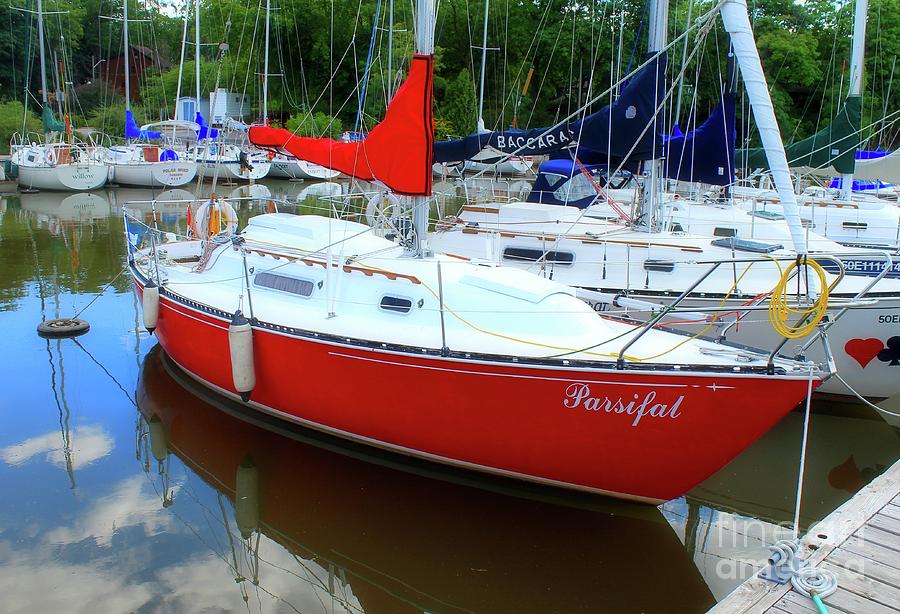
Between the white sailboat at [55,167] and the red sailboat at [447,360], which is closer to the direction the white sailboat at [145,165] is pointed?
the white sailboat

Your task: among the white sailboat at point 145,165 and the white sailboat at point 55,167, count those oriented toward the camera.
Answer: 0

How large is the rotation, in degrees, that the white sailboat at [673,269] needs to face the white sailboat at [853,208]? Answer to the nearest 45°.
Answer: approximately 90° to its left

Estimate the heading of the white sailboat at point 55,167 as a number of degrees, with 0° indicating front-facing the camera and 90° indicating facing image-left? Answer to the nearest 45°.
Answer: approximately 135°

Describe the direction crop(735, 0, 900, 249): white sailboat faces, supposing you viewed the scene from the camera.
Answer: facing the viewer and to the right of the viewer

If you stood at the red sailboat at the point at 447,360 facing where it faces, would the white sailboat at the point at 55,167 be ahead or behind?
behind

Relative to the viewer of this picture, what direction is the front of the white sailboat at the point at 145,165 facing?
facing away from the viewer and to the left of the viewer
